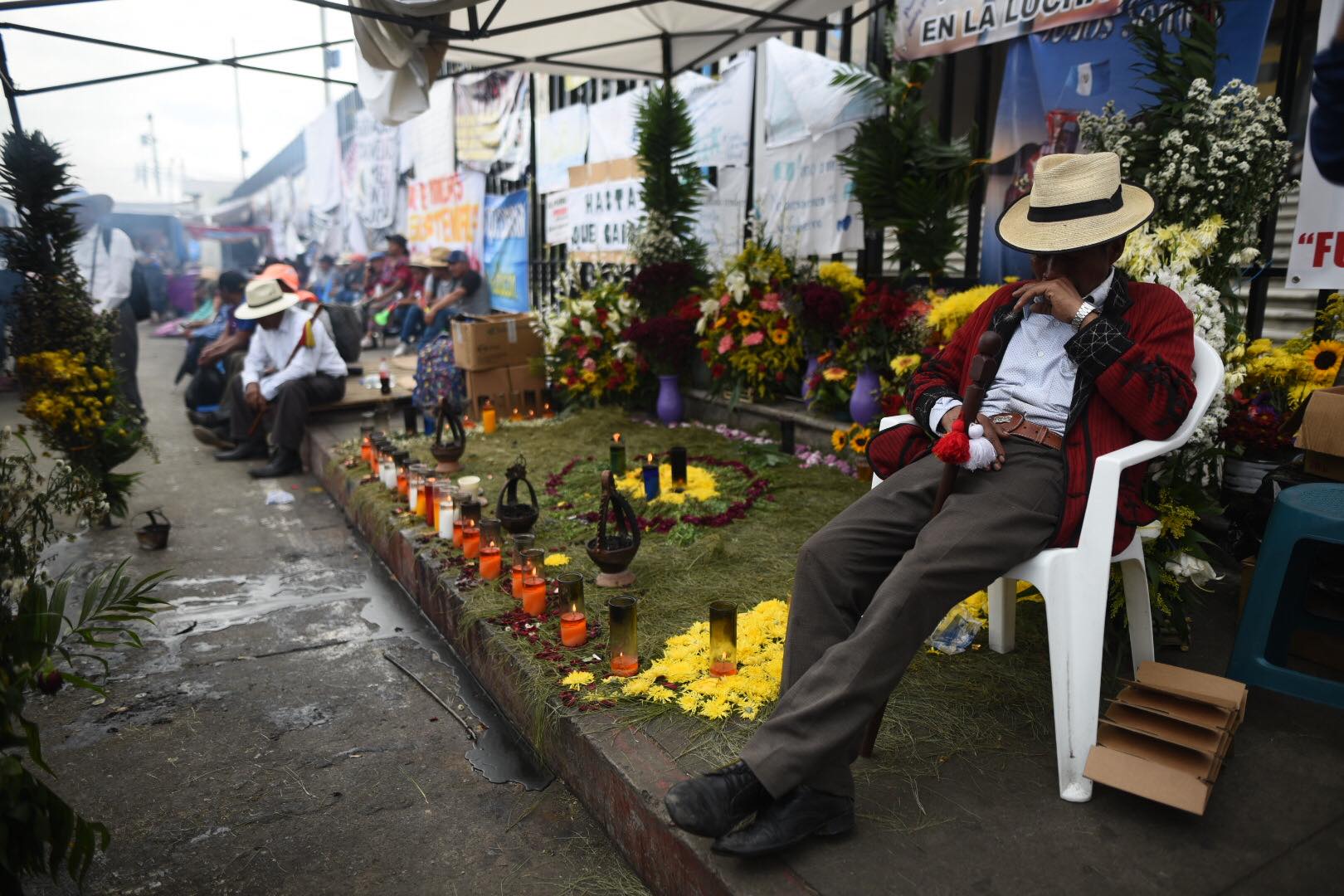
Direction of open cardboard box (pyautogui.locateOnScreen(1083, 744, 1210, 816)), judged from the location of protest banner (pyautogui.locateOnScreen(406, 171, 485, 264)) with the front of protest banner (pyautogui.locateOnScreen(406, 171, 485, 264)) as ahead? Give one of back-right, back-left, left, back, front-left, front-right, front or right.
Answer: front-left

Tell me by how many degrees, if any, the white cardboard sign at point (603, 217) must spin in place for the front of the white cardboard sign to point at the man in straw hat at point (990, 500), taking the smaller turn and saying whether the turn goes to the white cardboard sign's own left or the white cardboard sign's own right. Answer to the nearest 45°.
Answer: approximately 45° to the white cardboard sign's own left

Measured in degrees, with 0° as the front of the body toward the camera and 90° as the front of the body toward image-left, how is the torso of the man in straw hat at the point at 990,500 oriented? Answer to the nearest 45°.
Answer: approximately 45°

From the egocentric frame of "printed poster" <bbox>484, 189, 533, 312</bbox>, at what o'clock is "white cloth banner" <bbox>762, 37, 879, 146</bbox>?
The white cloth banner is roughly at 10 o'clock from the printed poster.

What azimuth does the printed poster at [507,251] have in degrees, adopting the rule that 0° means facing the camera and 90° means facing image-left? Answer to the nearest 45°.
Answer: approximately 45°

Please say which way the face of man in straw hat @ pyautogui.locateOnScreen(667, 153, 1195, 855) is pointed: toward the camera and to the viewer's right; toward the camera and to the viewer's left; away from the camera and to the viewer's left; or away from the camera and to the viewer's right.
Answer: toward the camera and to the viewer's left

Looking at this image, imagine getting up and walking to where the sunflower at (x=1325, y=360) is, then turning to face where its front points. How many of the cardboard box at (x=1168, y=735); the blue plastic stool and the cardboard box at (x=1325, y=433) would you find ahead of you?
3

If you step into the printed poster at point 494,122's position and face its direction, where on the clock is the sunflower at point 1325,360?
The sunflower is roughly at 10 o'clock from the printed poster.

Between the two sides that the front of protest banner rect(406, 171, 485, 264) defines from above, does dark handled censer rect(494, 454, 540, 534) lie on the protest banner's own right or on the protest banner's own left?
on the protest banner's own left
